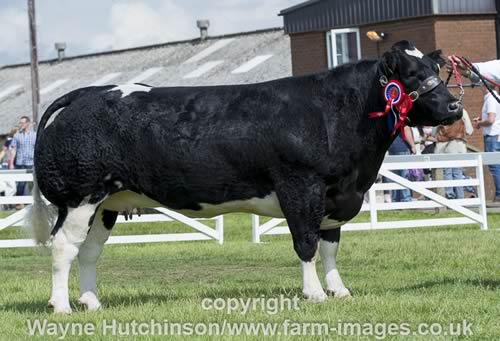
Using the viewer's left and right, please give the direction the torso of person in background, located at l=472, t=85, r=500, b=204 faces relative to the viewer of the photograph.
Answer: facing to the left of the viewer

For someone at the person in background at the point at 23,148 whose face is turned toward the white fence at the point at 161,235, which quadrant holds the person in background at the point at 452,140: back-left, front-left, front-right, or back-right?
front-left

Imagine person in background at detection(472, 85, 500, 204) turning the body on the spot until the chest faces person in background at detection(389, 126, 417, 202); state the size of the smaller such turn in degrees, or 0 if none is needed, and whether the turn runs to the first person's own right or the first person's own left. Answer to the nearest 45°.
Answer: approximately 45° to the first person's own right
